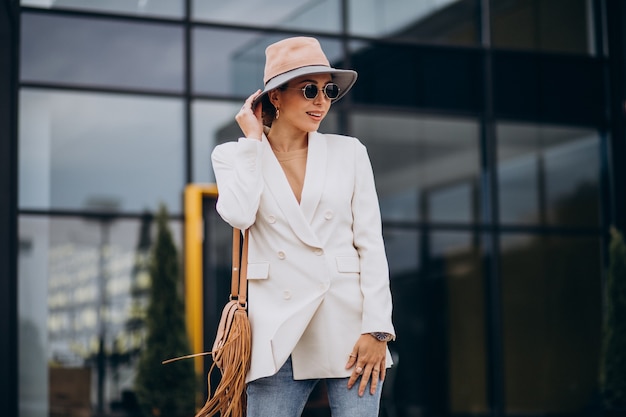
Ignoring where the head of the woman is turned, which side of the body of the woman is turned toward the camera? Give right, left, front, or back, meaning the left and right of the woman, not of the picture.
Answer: front

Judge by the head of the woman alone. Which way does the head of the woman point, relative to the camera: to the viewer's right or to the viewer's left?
to the viewer's right

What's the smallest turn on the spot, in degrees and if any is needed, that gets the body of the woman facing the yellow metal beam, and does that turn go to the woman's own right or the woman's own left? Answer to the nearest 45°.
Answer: approximately 180°

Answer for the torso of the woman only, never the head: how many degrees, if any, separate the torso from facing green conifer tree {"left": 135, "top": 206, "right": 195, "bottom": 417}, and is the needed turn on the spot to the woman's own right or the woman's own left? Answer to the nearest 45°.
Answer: approximately 180°
